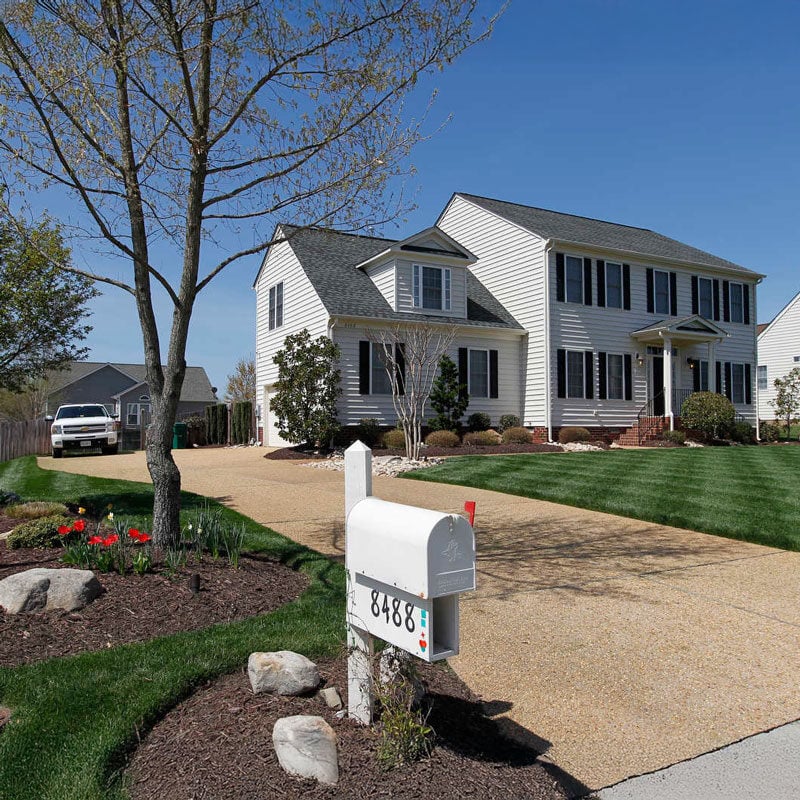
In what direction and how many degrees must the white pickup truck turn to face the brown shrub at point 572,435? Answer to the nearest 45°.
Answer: approximately 45° to its left

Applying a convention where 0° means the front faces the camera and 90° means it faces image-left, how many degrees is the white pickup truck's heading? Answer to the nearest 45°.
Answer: approximately 0°

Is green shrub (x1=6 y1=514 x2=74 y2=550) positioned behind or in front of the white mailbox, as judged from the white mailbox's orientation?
behind

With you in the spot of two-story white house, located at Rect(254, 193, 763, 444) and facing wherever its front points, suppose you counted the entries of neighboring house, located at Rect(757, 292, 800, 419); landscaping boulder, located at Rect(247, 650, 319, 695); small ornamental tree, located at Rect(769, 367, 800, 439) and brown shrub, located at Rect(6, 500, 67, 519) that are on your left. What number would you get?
2

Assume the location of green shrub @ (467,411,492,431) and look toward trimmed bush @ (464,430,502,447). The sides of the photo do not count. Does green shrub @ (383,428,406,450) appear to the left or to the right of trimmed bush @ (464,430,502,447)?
right

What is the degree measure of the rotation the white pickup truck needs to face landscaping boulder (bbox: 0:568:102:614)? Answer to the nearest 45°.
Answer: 0° — it already faces it

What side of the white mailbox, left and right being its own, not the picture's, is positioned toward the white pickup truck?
back

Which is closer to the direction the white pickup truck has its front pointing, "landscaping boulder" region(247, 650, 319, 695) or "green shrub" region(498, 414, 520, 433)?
the landscaping boulder

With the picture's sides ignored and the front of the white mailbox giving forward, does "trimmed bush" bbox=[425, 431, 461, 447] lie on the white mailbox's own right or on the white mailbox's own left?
on the white mailbox's own left

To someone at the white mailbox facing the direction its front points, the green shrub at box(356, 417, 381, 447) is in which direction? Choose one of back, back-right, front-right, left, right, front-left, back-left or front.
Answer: back-left
